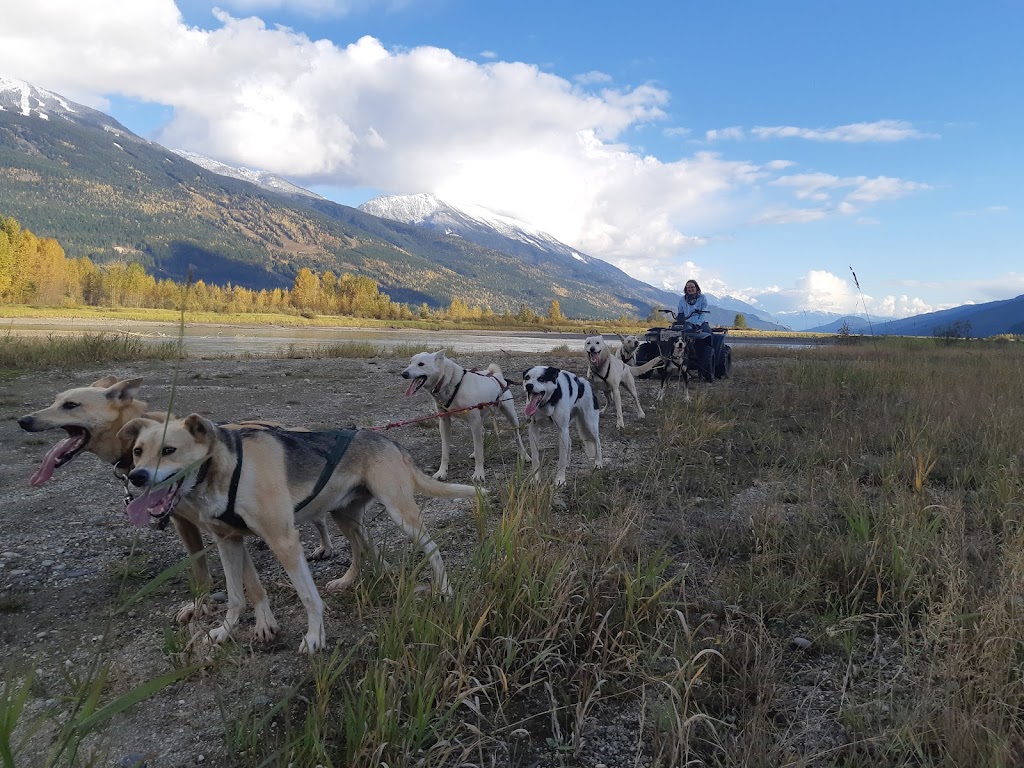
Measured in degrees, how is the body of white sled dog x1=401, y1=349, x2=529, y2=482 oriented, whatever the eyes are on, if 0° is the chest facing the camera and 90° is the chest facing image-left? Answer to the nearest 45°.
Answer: approximately 45°

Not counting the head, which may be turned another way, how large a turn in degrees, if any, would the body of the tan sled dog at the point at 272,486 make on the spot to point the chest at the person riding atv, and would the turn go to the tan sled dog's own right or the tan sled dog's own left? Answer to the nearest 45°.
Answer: approximately 180°

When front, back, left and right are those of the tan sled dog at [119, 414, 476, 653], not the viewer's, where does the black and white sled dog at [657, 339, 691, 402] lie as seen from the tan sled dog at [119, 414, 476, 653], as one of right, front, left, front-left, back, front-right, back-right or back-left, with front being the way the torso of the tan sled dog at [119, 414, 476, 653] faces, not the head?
back

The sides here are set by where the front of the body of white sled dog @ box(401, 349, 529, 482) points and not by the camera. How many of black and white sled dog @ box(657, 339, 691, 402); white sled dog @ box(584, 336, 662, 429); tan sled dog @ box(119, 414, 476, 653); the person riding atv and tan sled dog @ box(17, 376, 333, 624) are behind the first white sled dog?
3

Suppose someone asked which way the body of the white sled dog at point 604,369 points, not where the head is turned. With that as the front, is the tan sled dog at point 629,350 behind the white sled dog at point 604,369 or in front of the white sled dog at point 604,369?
behind

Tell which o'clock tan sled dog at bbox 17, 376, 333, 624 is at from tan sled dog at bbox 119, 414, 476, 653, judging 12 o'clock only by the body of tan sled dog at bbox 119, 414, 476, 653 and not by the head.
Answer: tan sled dog at bbox 17, 376, 333, 624 is roughly at 3 o'clock from tan sled dog at bbox 119, 414, 476, 653.

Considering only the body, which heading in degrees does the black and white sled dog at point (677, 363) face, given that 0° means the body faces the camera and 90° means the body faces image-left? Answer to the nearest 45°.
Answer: approximately 0°

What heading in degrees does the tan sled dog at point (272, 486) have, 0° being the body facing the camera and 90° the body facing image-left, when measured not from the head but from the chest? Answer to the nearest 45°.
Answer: approximately 45°

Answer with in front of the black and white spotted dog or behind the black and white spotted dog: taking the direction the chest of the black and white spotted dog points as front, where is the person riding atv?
behind

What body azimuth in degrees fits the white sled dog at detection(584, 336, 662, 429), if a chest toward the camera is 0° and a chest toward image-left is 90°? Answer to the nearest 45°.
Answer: approximately 45°
